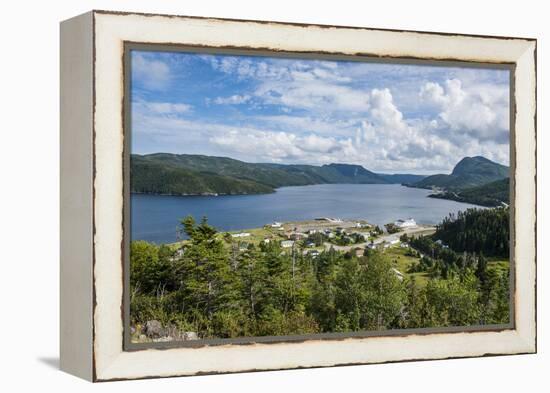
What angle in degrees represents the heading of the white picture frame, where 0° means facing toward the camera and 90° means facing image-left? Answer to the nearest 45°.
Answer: approximately 315°
